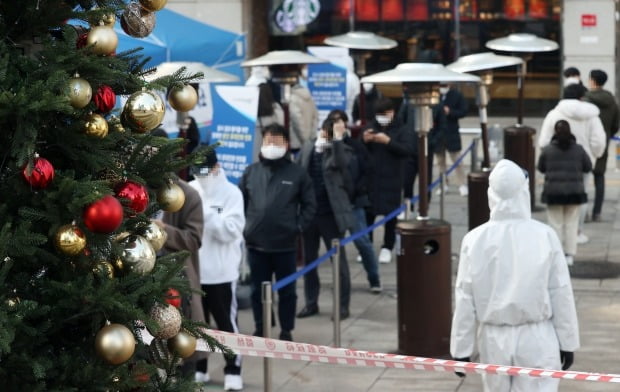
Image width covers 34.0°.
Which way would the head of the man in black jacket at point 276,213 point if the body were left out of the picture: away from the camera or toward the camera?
toward the camera

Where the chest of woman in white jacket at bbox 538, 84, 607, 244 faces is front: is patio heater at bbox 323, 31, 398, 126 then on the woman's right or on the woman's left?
on the woman's left

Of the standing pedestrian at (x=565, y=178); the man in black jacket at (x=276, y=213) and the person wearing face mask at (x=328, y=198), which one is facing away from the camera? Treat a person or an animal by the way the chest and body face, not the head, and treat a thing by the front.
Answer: the standing pedestrian

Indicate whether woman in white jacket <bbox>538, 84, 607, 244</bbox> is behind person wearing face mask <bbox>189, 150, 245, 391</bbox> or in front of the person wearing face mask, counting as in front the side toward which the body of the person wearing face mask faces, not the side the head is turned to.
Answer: behind

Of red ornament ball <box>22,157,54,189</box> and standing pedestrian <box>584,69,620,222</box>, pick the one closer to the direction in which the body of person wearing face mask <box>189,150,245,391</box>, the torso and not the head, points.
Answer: the red ornament ball

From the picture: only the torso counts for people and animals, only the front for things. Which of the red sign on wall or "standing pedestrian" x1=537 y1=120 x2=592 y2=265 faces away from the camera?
the standing pedestrian

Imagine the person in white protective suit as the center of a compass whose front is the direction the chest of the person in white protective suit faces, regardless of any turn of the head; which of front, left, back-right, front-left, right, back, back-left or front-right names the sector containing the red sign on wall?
front

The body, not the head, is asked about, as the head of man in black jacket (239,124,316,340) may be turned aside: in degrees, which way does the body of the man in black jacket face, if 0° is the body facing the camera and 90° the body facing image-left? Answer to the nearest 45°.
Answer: approximately 0°

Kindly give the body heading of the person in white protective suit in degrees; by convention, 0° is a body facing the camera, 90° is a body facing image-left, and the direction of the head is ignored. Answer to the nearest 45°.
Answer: approximately 180°

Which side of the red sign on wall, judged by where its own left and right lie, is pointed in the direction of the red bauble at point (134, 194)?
front

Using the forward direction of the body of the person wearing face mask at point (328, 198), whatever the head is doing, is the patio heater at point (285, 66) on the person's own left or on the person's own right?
on the person's own right

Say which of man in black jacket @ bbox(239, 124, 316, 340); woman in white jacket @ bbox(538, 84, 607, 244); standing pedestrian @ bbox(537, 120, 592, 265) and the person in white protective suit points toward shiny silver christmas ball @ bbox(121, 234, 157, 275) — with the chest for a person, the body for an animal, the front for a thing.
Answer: the man in black jacket

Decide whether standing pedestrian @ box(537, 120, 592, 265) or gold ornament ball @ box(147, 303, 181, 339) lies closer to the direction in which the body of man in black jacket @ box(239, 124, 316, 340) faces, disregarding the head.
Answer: the gold ornament ball

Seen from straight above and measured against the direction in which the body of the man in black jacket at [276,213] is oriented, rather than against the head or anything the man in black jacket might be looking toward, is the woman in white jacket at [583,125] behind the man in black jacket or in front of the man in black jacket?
behind

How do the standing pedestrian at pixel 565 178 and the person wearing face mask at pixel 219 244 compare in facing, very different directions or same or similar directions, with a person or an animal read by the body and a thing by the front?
very different directions

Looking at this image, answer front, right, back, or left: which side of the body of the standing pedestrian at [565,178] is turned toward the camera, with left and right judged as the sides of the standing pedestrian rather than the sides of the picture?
back

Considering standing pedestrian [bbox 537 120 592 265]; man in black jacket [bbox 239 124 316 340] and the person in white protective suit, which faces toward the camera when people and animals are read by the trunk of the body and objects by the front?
the man in black jacket
